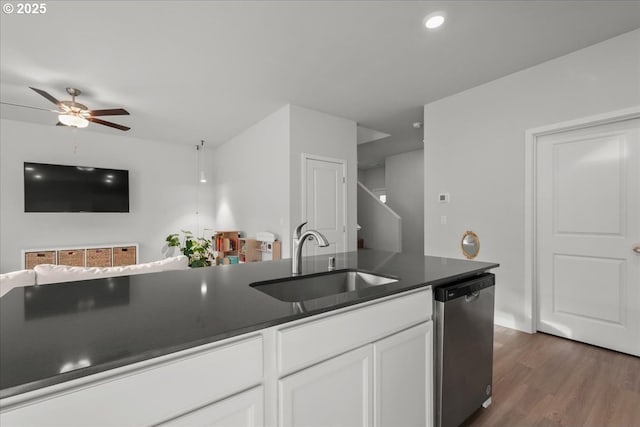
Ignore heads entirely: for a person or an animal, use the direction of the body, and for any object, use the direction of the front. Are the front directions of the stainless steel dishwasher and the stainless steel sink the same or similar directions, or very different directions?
same or similar directions

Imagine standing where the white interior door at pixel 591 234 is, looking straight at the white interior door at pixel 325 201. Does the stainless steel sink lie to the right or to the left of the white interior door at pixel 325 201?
left

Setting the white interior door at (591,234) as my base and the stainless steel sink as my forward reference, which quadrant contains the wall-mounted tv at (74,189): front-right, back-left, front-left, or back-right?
front-right

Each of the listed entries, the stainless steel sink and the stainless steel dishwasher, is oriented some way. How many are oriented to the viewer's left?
0

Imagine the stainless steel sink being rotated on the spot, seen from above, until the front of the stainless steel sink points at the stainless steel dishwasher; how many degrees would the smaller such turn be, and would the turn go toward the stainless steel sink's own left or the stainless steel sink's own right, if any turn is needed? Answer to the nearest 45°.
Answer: approximately 45° to the stainless steel sink's own left

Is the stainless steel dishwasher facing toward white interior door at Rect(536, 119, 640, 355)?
no

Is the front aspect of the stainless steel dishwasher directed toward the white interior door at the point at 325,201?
no

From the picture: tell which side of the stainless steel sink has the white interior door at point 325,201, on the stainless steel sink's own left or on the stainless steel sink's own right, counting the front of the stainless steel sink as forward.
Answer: on the stainless steel sink's own left

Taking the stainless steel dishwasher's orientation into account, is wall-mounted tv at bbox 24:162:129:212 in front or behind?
behind

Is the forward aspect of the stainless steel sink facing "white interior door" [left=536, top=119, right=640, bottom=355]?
no

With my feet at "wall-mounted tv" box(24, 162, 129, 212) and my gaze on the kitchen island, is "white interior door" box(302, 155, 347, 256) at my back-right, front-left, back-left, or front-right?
front-left

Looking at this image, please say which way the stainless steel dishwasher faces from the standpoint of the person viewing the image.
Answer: facing the viewer and to the right of the viewer
